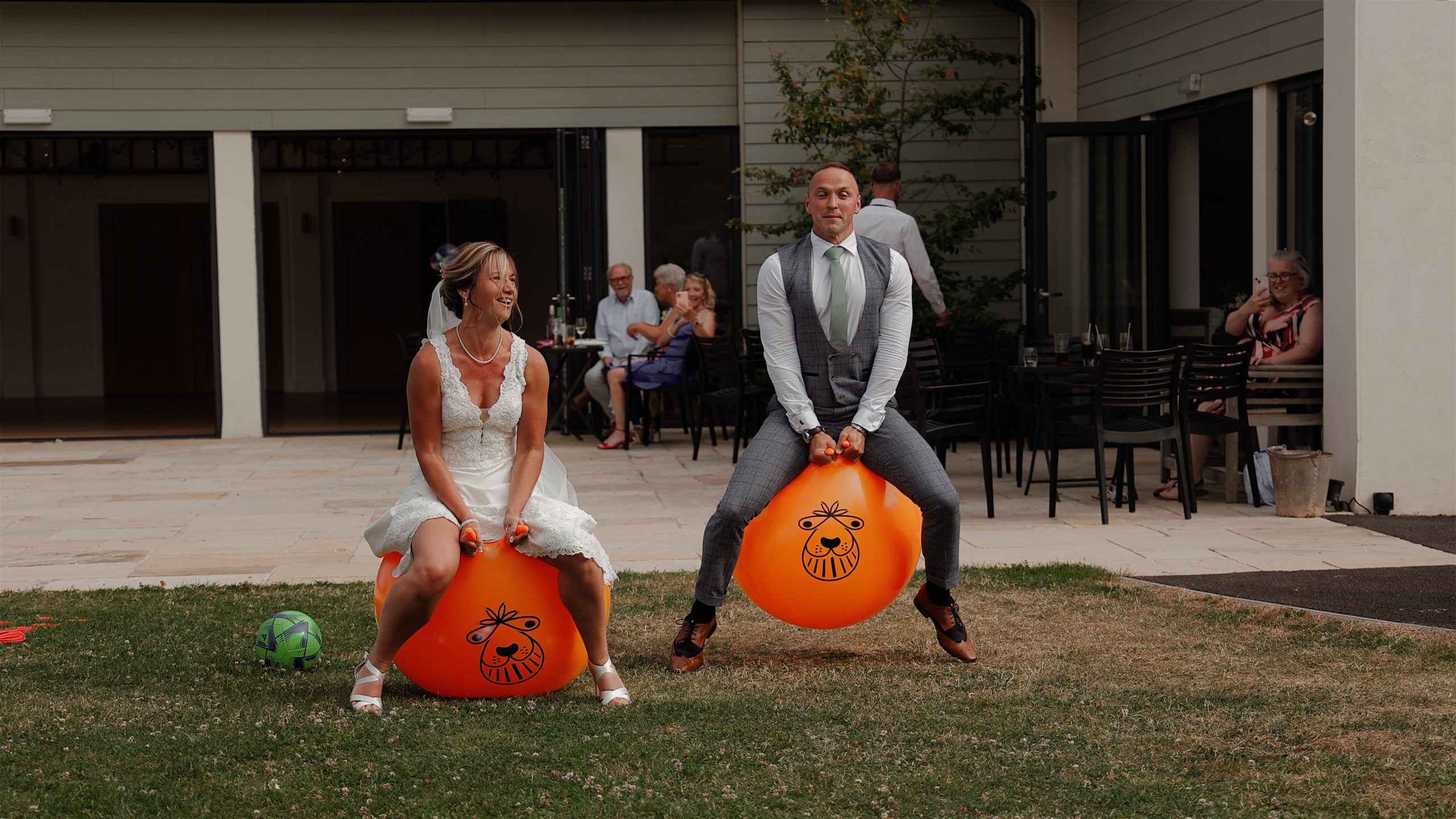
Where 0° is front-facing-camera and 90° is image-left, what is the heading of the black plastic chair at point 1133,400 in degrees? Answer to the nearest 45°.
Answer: approximately 135°

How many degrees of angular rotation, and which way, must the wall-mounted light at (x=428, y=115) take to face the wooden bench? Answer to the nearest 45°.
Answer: approximately 45° to its left

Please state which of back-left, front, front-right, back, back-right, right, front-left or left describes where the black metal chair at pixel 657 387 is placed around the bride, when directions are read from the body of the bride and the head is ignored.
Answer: back

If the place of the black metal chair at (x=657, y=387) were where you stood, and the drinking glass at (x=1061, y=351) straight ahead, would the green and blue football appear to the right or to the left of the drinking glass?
right

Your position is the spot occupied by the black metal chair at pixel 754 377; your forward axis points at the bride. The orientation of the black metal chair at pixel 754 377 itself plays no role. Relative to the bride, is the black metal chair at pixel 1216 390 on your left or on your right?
left

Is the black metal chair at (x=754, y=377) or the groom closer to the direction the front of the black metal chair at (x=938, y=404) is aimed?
the groom

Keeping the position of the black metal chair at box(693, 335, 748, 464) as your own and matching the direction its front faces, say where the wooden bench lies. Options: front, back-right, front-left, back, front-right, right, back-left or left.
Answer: back-right

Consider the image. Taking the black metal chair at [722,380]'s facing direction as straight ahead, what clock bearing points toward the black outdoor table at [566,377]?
The black outdoor table is roughly at 9 o'clock from the black metal chair.

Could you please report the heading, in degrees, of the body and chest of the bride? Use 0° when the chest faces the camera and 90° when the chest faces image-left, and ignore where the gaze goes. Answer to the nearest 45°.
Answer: approximately 0°

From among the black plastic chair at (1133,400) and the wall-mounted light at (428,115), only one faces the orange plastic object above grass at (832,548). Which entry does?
the wall-mounted light

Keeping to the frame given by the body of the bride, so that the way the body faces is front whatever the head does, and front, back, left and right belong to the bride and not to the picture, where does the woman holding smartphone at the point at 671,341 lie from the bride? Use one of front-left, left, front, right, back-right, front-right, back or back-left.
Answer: back

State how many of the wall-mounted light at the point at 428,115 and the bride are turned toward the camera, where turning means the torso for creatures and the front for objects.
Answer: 2

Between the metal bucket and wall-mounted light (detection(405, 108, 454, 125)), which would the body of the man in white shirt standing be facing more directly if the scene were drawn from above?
the wall-mounted light
